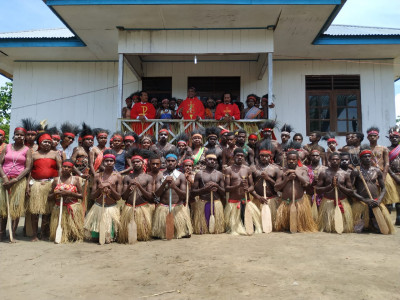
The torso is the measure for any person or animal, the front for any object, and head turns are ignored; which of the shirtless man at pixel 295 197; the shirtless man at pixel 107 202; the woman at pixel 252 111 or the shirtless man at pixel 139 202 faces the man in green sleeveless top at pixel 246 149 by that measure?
the woman

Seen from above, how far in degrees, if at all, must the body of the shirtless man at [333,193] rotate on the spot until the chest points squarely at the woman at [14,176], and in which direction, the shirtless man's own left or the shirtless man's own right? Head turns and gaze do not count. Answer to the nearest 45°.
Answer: approximately 45° to the shirtless man's own right

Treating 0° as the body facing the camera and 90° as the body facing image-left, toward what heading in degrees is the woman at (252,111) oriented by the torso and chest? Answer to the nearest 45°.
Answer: approximately 0°

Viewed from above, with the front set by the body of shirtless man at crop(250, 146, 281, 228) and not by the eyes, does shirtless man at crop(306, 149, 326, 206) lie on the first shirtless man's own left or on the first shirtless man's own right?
on the first shirtless man's own left

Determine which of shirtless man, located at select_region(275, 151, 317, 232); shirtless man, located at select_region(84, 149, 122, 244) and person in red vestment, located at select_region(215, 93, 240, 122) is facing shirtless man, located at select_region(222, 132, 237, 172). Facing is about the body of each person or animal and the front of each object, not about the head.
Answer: the person in red vestment

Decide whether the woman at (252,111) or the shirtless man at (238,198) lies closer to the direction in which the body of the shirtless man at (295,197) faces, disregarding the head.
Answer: the shirtless man

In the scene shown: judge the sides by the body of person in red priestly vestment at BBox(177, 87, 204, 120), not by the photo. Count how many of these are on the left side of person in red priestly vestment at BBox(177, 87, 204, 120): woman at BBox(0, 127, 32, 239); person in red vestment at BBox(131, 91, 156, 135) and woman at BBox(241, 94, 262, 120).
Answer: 1

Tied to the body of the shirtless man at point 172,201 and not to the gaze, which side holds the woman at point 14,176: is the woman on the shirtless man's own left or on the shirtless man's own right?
on the shirtless man's own right

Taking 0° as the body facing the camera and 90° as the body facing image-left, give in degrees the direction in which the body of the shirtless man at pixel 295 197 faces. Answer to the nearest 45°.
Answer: approximately 0°

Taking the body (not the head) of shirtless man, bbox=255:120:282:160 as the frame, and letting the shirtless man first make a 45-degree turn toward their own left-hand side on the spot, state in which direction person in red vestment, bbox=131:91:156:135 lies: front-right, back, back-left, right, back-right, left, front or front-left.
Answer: back-right
